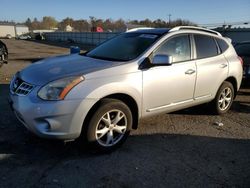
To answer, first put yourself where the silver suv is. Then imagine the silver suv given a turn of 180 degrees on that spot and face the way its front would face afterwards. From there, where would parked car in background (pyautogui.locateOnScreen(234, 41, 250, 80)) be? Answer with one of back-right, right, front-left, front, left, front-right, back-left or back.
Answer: front
